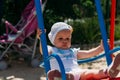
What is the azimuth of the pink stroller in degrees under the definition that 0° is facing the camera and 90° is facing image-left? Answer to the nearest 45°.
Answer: approximately 90°

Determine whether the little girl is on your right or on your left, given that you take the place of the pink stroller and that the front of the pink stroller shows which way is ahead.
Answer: on your left
